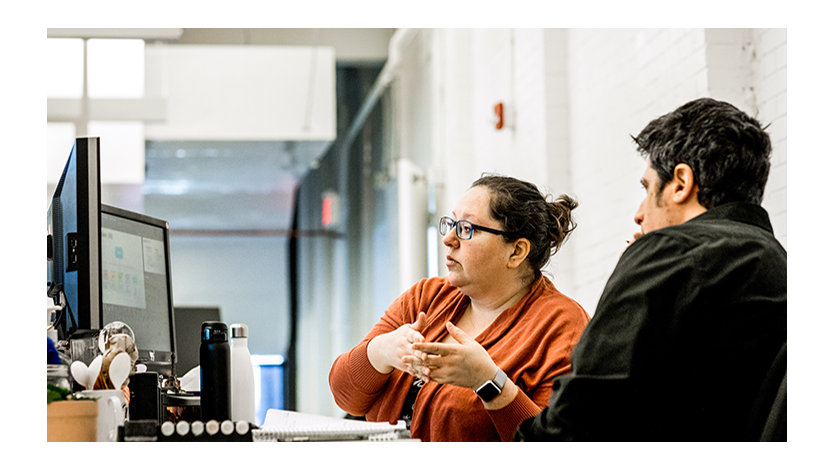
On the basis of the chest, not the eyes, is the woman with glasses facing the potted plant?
yes

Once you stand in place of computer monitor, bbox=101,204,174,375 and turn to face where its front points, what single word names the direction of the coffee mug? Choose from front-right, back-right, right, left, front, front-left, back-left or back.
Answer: front-right

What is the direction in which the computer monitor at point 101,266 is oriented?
to the viewer's right

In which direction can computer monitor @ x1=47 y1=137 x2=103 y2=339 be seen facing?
to the viewer's right

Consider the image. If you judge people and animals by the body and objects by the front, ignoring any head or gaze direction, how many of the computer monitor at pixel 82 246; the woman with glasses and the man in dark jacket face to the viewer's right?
1

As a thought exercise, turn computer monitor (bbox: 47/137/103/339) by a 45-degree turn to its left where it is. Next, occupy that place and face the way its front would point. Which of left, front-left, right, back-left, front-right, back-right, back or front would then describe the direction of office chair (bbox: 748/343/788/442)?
right

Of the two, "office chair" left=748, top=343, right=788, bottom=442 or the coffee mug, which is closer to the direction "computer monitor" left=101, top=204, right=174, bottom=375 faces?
the office chair

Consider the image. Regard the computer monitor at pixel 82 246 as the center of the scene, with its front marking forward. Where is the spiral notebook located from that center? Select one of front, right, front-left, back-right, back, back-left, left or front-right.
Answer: front-right

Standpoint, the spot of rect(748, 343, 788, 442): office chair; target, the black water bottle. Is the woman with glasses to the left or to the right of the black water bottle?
right

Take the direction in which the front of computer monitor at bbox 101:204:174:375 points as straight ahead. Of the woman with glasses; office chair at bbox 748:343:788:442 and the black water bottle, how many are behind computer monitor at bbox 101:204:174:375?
0

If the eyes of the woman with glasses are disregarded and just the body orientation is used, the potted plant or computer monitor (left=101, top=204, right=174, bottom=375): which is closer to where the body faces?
the potted plant

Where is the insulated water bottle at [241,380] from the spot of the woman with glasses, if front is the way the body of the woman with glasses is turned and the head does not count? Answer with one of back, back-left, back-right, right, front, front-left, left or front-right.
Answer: front

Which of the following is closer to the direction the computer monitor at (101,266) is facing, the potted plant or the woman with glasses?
the woman with glasses

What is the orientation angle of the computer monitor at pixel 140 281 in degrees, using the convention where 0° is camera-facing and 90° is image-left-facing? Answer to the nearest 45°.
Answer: approximately 315°

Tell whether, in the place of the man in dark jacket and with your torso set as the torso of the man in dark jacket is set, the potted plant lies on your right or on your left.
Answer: on your left

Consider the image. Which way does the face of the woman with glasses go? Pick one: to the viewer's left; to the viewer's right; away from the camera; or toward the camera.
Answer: to the viewer's left
